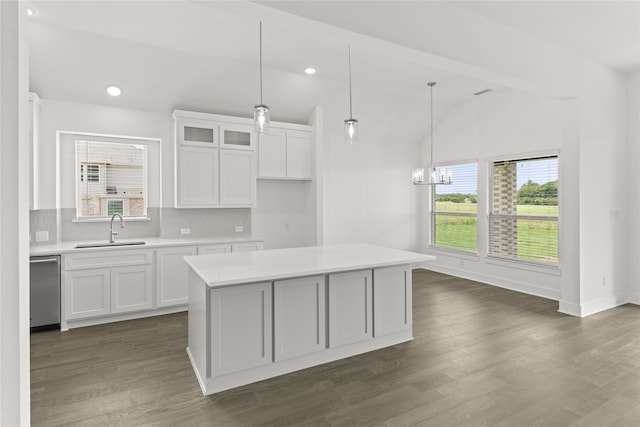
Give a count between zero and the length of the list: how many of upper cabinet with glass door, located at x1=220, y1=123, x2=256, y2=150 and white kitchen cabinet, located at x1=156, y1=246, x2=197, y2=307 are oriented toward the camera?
2

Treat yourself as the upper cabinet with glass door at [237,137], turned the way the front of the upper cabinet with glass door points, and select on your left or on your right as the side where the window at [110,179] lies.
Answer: on your right

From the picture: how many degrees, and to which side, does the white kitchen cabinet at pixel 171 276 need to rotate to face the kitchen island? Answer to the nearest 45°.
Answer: approximately 45° to its left

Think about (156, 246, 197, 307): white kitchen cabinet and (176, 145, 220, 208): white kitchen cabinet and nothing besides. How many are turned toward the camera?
2

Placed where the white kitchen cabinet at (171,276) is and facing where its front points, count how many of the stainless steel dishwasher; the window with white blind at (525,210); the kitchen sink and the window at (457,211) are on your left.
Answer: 2

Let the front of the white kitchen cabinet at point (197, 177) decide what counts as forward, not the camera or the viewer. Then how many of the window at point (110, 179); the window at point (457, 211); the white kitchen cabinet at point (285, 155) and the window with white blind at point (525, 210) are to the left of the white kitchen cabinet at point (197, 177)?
3

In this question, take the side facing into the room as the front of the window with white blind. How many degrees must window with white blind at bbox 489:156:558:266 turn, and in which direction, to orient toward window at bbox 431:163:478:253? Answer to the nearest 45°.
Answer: approximately 90° to its right

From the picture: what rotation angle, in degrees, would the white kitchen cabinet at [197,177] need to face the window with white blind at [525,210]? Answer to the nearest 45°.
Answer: approximately 90° to its left

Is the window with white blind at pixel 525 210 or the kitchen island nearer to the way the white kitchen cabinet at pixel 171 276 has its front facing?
the kitchen island

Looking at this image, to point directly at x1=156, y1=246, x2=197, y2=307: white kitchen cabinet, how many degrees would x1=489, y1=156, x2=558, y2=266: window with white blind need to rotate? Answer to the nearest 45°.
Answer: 0° — it already faces it
